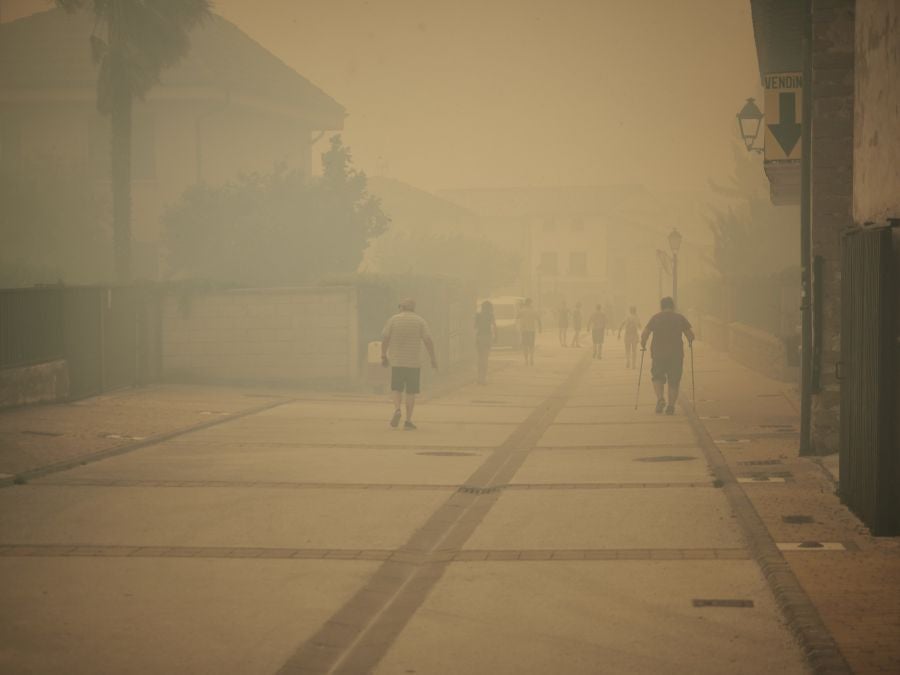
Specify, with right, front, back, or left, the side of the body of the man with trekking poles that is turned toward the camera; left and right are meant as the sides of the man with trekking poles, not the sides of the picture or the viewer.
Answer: back

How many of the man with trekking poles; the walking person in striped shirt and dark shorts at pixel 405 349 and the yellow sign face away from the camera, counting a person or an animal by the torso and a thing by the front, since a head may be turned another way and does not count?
2

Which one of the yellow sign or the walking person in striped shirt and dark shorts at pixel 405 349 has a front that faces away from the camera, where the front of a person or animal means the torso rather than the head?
the walking person in striped shirt and dark shorts

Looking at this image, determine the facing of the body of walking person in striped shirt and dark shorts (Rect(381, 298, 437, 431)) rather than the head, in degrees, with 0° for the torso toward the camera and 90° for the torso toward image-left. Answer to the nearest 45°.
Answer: approximately 180°

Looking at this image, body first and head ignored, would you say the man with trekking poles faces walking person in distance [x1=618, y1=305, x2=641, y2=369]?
yes

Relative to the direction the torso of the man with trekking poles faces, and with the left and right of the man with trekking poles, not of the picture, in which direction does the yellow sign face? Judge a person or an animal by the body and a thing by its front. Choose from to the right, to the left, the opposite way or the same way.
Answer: the opposite way

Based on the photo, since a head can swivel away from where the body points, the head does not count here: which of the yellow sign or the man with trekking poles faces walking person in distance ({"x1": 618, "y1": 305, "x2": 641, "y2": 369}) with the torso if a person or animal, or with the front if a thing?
the man with trekking poles

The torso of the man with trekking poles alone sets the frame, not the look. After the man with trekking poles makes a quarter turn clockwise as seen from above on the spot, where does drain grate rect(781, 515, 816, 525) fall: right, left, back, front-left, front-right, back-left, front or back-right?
right

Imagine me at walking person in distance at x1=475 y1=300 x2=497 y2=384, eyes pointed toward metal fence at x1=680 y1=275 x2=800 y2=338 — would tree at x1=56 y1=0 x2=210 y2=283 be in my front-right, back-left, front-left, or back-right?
back-left

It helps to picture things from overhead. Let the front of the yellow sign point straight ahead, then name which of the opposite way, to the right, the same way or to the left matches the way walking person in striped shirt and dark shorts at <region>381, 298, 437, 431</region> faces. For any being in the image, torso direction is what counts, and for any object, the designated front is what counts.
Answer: the opposite way

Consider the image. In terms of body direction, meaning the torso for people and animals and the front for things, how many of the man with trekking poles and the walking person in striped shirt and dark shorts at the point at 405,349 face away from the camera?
2

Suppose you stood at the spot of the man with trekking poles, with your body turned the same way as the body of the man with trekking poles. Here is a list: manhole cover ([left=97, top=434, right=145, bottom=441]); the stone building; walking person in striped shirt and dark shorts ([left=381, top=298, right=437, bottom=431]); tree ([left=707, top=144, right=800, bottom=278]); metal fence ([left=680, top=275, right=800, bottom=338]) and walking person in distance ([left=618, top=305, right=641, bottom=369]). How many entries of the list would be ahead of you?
3

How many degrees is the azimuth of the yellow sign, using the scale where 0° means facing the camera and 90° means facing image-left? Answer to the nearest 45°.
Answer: approximately 0°

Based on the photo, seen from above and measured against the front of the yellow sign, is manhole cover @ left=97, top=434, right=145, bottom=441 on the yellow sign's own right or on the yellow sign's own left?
on the yellow sign's own right
